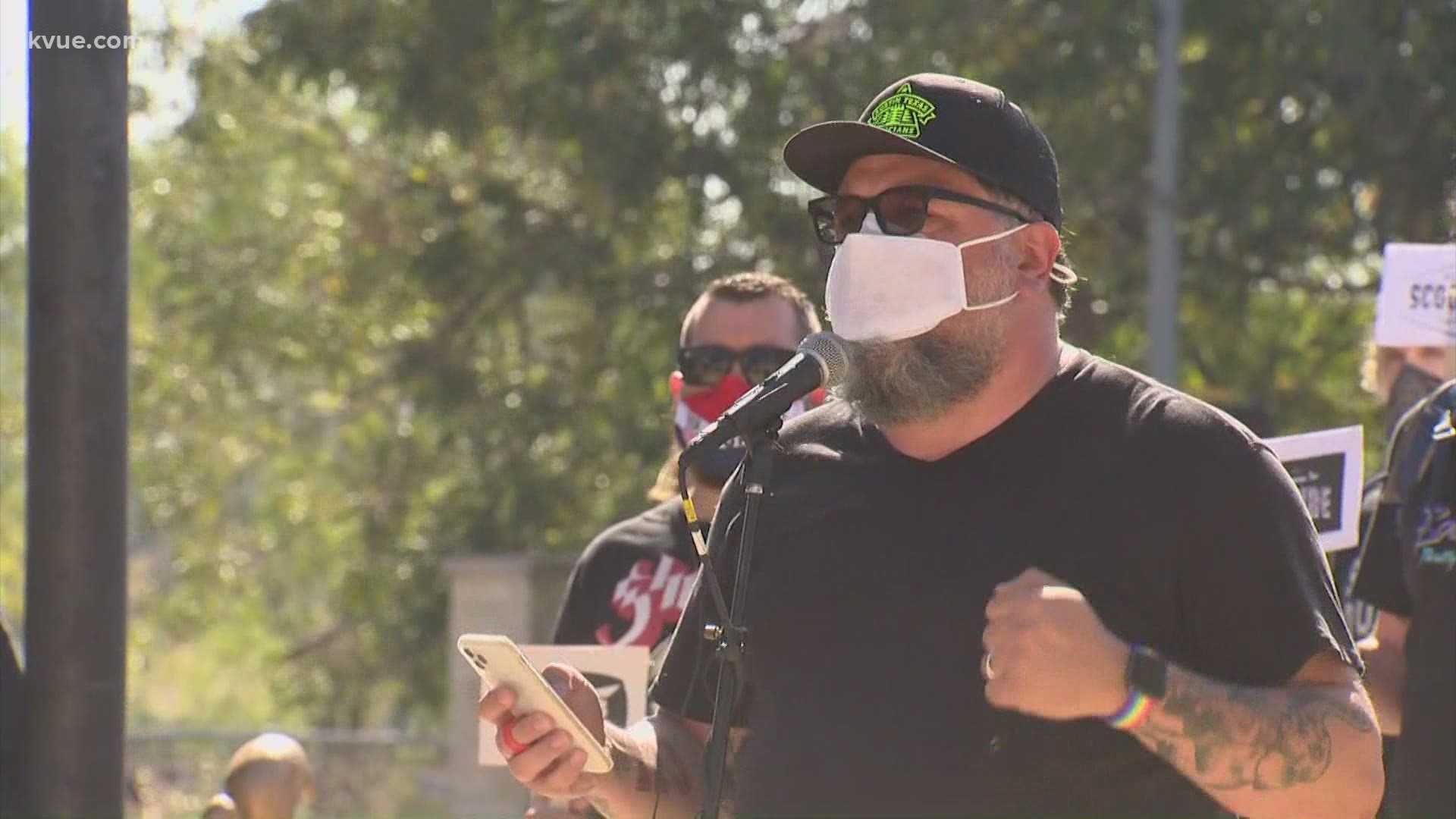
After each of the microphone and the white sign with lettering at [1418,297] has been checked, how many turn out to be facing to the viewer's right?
1

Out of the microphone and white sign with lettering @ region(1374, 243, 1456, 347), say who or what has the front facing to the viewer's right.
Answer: the microphone

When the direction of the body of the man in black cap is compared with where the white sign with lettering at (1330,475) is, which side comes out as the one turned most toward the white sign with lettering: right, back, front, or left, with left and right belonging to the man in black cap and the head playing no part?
back

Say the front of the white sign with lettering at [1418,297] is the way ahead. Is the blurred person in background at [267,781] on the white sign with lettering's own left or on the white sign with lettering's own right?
on the white sign with lettering's own right

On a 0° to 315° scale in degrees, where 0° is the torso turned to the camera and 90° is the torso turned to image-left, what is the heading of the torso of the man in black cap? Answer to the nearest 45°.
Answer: approximately 45°

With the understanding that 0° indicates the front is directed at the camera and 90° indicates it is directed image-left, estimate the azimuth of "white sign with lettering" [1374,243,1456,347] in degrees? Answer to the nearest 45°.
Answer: approximately 0°

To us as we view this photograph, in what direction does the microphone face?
facing to the right of the viewer

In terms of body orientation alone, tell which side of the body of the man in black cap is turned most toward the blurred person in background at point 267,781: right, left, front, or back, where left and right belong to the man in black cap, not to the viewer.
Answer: right

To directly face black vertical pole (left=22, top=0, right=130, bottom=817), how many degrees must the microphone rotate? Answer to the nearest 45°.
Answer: approximately 135° to its left
